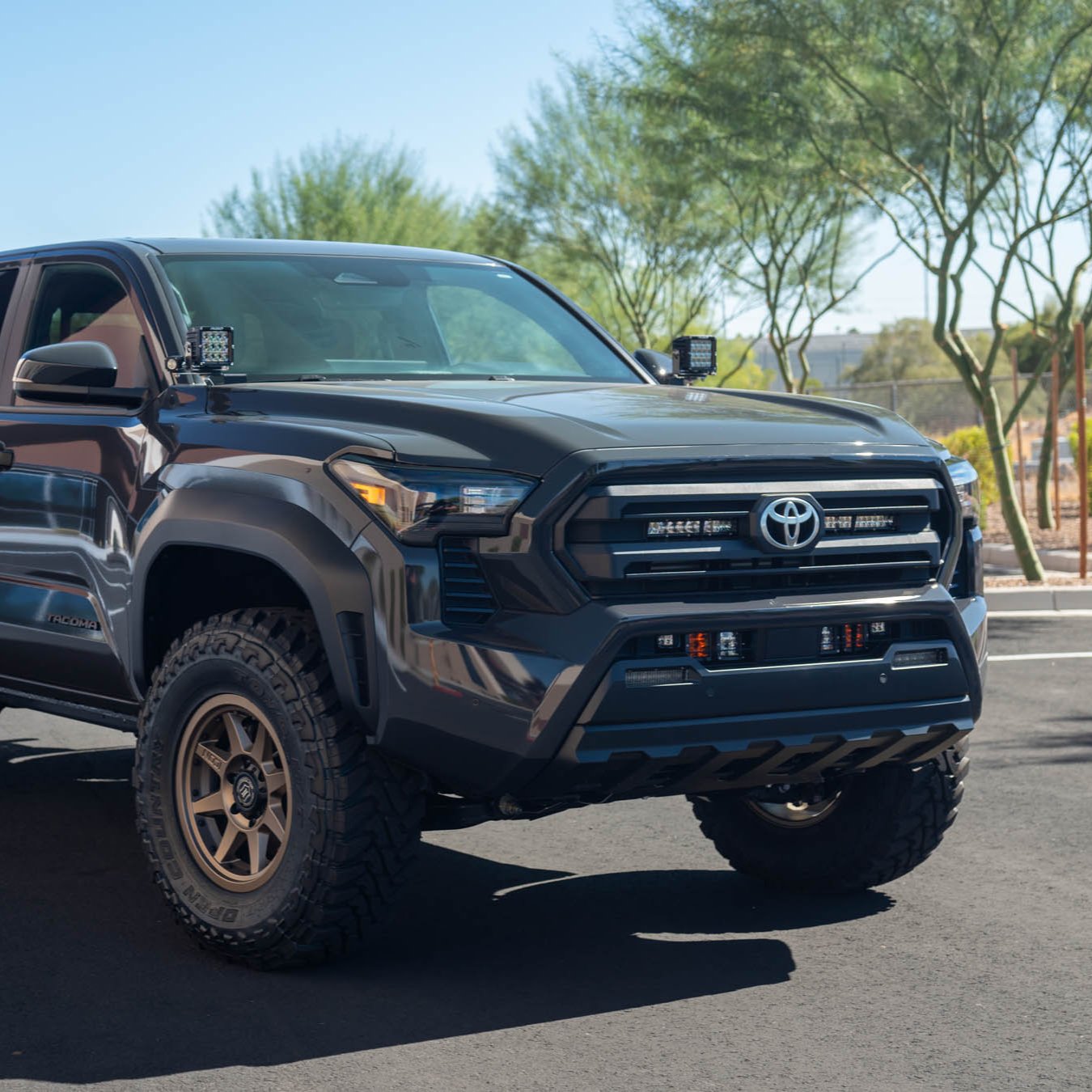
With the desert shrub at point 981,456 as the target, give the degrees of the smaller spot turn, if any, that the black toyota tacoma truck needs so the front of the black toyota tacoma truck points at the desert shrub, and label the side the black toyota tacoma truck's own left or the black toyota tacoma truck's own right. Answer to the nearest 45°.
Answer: approximately 135° to the black toyota tacoma truck's own left

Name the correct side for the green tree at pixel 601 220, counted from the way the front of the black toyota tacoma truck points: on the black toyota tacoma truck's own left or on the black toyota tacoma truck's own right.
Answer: on the black toyota tacoma truck's own left

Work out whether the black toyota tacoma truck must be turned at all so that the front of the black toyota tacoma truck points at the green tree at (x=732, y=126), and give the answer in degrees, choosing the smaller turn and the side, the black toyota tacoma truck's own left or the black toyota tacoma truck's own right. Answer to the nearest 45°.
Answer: approximately 135° to the black toyota tacoma truck's own left

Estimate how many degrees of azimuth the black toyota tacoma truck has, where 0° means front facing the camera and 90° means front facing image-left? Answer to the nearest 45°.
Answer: approximately 315°

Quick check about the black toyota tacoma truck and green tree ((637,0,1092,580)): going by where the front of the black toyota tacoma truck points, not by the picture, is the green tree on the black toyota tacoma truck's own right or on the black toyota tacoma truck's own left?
on the black toyota tacoma truck's own left

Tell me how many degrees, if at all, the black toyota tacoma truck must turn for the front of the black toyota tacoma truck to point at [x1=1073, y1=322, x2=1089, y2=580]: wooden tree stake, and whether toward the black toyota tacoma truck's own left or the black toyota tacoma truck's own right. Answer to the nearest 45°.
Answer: approximately 90° to the black toyota tacoma truck's own left
